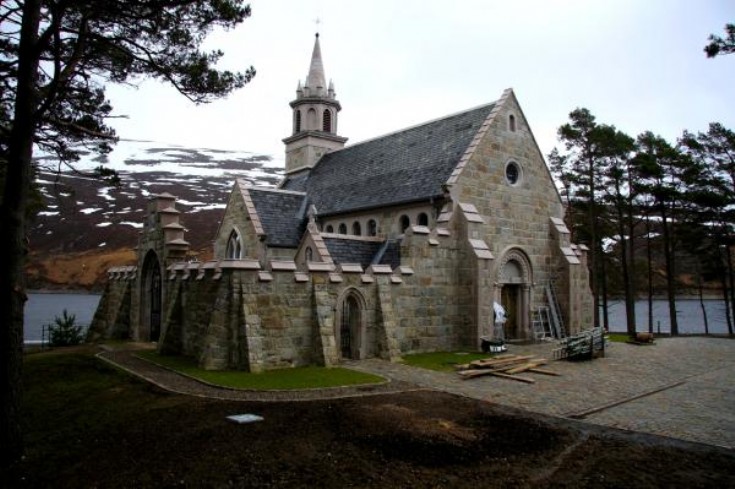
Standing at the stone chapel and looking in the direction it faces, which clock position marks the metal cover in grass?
The metal cover in grass is roughly at 2 o'clock from the stone chapel.

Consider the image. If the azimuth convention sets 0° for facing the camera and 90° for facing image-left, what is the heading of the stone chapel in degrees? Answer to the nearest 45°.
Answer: approximately 315°

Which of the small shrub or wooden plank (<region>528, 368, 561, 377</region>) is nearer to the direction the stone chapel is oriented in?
the wooden plank

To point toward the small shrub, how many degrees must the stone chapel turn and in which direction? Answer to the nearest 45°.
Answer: approximately 135° to its right

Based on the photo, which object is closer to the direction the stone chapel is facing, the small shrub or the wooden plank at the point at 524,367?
the wooden plank

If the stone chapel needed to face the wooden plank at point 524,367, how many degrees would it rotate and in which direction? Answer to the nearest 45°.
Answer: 0° — it already faces it

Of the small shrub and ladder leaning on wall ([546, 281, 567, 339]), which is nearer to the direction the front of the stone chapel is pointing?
the ladder leaning on wall

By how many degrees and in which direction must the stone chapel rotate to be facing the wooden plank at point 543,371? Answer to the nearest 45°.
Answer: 0° — it already faces it

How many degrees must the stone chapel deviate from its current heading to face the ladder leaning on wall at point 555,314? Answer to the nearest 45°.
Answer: approximately 45° to its left

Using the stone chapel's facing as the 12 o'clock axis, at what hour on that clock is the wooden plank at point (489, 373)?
The wooden plank is roughly at 1 o'clock from the stone chapel.

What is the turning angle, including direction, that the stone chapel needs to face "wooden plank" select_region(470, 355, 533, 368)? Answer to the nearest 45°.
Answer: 0° — it already faces it

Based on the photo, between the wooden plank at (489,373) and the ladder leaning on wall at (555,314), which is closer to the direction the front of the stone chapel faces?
the wooden plank
